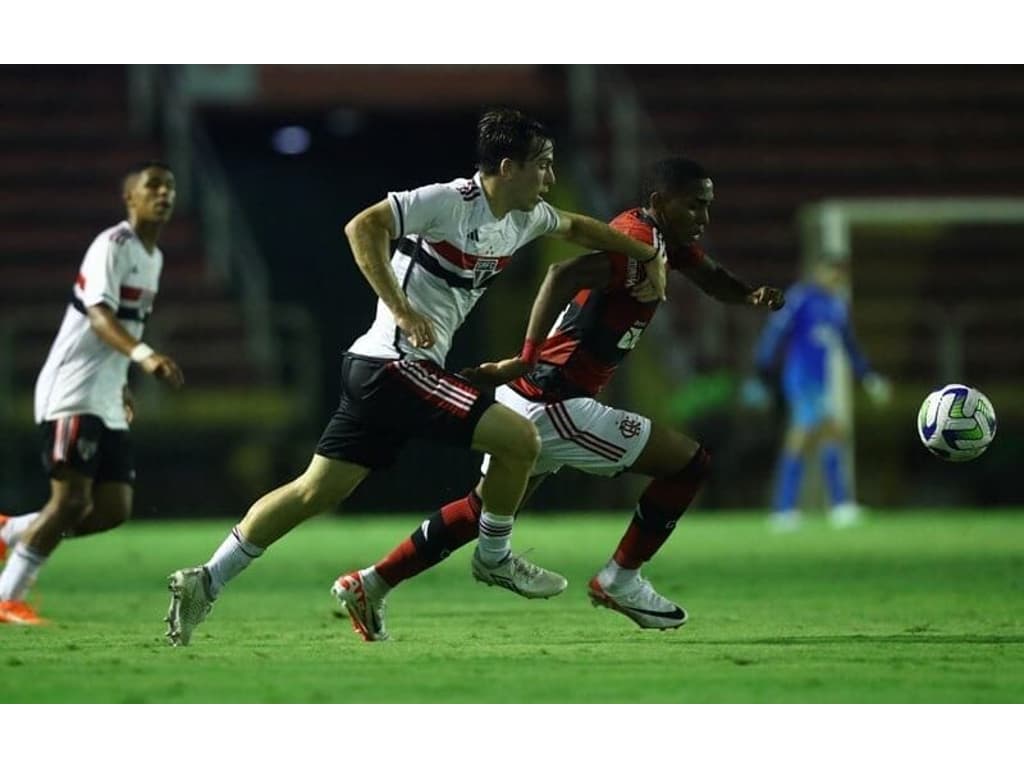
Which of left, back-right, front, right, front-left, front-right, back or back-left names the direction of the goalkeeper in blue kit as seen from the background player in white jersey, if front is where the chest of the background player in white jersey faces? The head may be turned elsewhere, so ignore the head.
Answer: left

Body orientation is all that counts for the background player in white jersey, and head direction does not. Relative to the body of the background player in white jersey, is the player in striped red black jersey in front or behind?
in front

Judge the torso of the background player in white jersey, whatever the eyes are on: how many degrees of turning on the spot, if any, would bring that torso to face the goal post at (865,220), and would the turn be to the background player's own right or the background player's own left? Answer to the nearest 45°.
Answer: approximately 90° to the background player's own left

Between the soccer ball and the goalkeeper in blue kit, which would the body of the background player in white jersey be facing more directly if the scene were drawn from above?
the soccer ball

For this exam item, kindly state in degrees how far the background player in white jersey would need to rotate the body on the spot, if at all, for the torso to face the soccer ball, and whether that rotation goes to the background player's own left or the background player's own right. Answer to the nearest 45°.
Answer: approximately 45° to the background player's own left

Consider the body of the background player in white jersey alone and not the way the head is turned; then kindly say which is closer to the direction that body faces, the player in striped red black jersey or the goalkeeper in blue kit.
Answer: the player in striped red black jersey

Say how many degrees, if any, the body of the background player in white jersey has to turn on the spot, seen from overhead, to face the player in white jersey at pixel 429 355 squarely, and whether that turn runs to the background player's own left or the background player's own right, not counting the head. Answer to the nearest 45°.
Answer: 0° — they already face them

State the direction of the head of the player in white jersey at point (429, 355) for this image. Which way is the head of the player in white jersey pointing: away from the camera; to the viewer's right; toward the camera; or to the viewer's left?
to the viewer's right

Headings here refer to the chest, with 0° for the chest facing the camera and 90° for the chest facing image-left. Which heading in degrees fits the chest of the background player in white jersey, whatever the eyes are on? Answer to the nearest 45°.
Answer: approximately 315°

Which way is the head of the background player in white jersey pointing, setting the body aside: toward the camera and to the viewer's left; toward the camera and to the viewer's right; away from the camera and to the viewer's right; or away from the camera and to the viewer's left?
toward the camera and to the viewer's right
